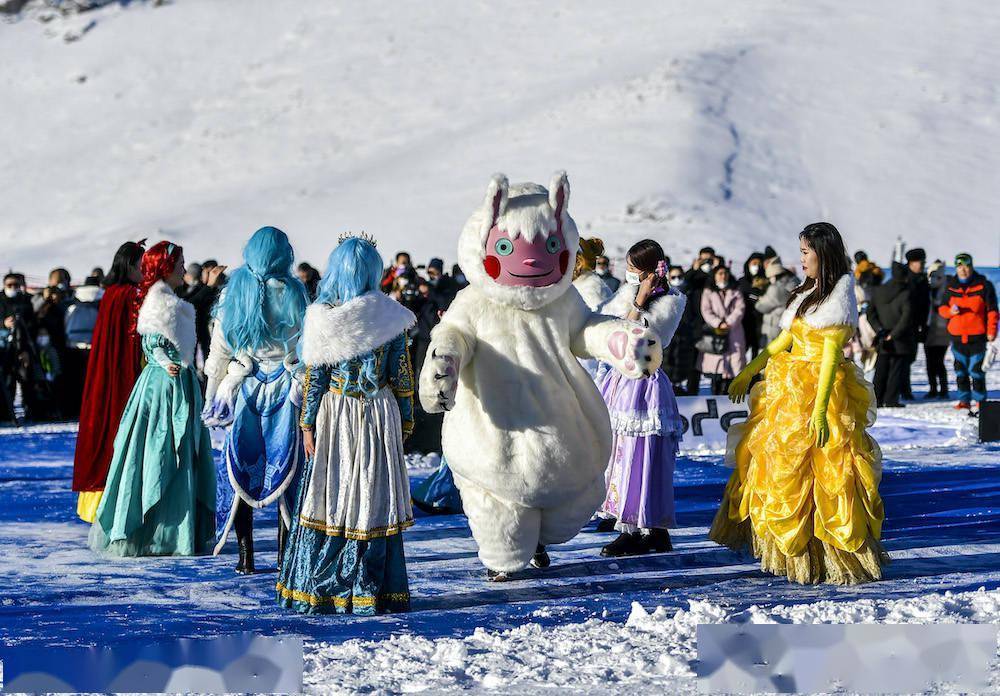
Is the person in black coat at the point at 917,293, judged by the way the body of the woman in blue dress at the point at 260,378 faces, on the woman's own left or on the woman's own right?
on the woman's own right

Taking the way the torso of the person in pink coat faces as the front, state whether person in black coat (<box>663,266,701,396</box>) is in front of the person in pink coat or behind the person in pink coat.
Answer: behind

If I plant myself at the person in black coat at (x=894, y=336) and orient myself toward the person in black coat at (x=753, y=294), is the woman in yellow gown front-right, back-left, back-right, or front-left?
back-left

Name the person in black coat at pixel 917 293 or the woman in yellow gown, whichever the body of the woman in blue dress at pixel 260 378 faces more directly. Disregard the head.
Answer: the person in black coat

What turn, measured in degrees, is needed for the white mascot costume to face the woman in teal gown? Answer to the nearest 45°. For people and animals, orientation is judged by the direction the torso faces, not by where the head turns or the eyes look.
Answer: approximately 135° to its right

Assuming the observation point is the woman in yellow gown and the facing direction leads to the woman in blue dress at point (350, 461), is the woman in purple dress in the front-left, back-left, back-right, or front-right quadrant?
front-right

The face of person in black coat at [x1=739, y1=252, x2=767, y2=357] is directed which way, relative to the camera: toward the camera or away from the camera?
toward the camera

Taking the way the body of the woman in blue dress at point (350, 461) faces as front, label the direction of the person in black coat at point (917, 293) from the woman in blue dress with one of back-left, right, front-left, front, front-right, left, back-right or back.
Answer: front-right

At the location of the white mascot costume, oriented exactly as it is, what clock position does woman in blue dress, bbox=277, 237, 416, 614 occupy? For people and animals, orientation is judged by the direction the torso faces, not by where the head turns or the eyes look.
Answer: The woman in blue dress is roughly at 2 o'clock from the white mascot costume.

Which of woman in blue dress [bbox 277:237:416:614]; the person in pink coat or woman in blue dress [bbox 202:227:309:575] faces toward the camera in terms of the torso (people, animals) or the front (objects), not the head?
the person in pink coat

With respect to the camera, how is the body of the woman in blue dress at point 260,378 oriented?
away from the camera

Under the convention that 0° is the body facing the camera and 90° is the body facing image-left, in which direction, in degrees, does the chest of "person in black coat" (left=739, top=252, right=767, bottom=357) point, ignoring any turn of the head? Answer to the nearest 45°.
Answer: approximately 0°

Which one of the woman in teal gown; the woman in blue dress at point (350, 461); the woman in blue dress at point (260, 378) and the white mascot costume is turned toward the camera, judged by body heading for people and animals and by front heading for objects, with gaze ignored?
the white mascot costume

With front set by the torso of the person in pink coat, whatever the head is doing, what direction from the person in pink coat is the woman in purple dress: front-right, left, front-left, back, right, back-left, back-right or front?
front
